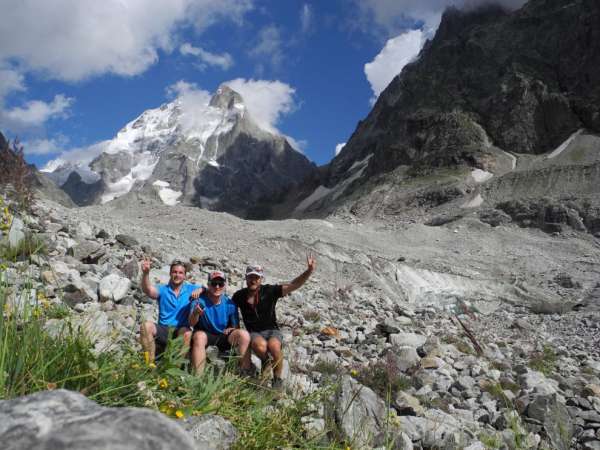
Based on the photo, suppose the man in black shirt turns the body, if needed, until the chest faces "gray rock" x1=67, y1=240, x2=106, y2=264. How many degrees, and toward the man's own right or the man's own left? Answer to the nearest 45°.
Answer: approximately 135° to the man's own right

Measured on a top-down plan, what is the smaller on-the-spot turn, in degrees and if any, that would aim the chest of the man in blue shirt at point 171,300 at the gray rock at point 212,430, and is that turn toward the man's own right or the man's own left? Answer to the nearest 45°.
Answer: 0° — they already face it

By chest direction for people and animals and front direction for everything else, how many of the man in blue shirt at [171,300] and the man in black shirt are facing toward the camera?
2

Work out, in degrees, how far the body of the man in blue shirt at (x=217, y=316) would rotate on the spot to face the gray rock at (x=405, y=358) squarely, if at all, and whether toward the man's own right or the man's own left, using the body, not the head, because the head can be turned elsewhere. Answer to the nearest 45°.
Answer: approximately 135° to the man's own left

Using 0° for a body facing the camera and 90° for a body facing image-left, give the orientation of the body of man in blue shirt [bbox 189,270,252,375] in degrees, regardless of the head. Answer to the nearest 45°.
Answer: approximately 0°
